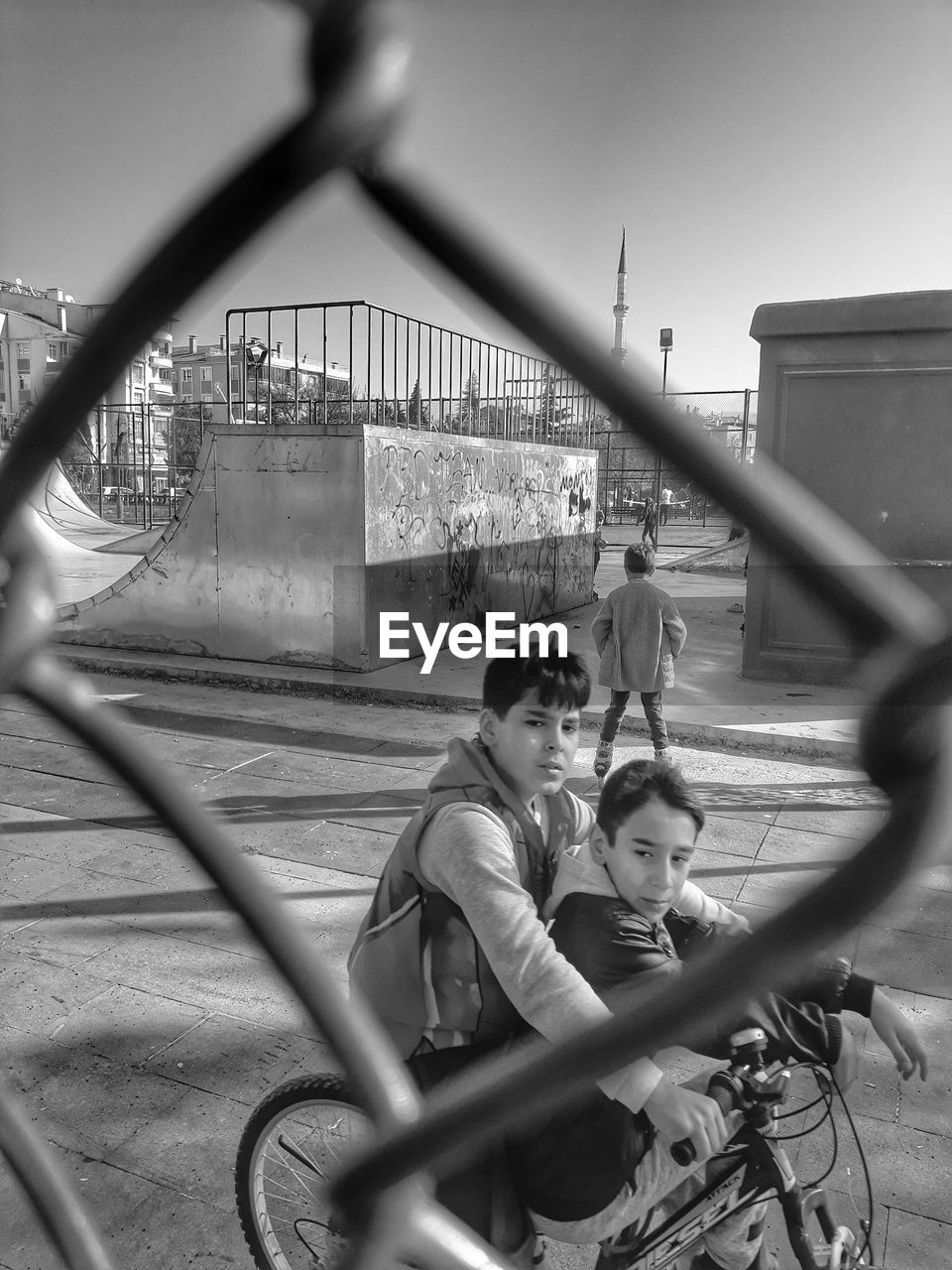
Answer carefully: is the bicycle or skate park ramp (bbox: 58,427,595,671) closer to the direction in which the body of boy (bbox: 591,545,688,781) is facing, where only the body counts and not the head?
the skate park ramp

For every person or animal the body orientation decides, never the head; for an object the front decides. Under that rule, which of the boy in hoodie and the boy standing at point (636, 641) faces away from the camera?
the boy standing

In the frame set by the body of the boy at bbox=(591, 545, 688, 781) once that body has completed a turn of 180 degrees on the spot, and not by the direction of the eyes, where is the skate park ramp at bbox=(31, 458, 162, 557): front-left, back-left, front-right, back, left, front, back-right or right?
back-right

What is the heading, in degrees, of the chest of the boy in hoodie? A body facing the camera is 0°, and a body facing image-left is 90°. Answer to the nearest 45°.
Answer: approximately 315°

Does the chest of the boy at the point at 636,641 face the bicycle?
no

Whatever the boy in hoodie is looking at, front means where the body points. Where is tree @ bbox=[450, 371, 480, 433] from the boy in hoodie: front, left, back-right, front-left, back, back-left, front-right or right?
back-left

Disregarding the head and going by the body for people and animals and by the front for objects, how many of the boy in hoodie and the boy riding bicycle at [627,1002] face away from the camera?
0

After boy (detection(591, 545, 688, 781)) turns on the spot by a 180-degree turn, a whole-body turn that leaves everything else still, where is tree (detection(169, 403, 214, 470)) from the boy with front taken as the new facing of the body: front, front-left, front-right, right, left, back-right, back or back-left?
back-right

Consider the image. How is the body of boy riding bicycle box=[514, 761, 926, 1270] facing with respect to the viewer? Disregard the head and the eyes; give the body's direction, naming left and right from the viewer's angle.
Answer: facing the viewer and to the right of the viewer

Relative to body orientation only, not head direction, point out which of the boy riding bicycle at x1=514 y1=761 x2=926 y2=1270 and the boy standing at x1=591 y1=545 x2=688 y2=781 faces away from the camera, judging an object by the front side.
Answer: the boy standing

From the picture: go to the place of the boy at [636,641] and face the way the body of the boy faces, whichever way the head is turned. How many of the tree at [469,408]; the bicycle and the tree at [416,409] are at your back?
1

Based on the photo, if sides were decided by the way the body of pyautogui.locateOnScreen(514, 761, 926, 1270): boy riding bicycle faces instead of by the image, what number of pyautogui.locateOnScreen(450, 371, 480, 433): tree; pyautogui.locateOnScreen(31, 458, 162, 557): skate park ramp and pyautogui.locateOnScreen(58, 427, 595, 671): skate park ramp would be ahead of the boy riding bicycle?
0

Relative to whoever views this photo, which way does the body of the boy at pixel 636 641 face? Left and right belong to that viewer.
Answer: facing away from the viewer

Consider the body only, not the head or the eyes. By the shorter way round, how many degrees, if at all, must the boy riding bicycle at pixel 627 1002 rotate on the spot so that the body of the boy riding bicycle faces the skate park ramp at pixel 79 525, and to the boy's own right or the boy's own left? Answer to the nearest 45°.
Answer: approximately 180°

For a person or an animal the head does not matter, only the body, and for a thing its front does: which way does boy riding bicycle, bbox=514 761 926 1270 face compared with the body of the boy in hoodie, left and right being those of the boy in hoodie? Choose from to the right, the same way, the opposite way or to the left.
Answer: the same way

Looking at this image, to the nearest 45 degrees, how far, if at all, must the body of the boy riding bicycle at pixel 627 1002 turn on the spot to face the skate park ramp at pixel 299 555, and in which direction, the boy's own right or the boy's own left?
approximately 180°
